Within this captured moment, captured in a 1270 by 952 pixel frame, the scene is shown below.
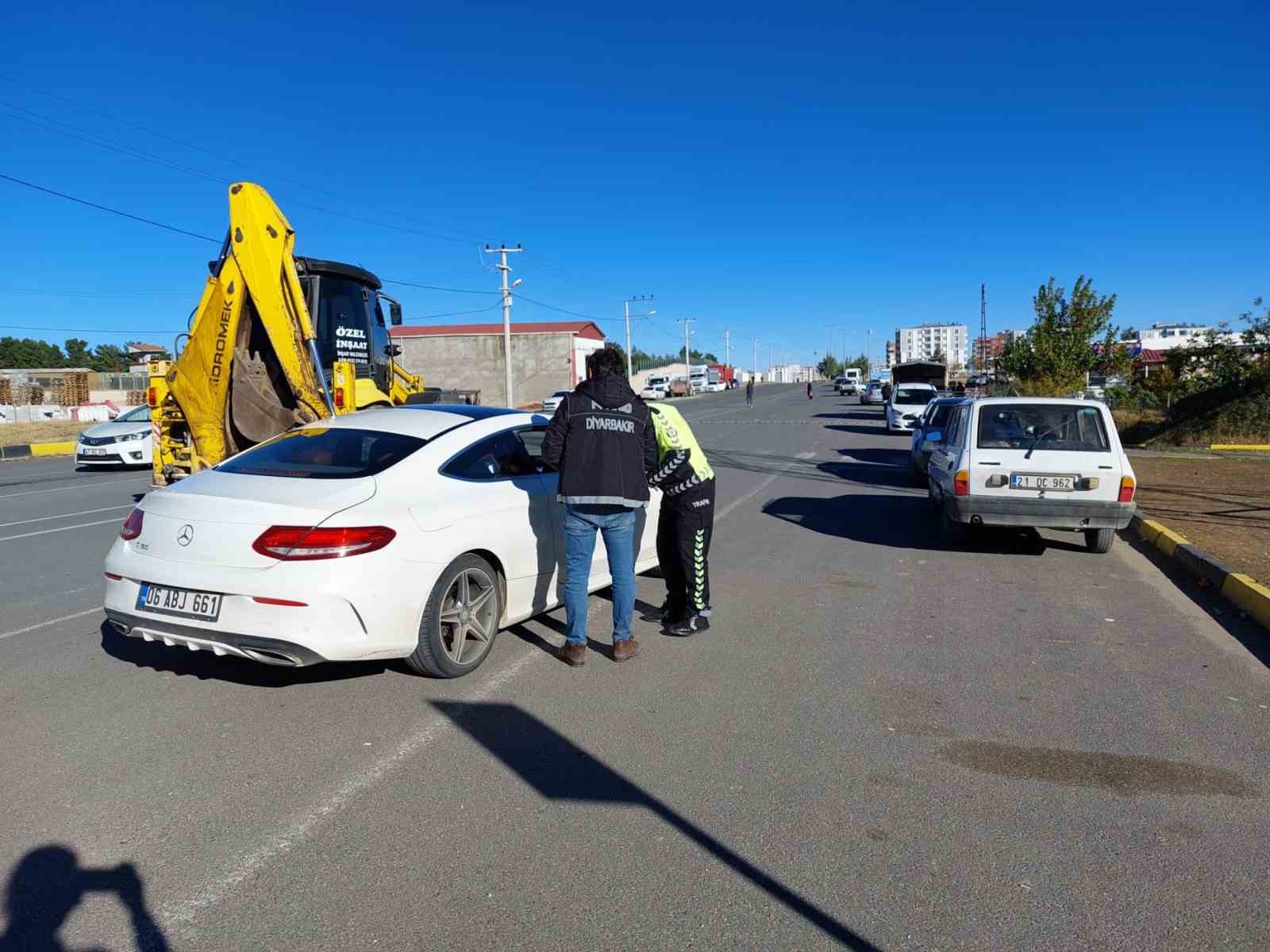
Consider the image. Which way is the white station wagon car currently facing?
away from the camera

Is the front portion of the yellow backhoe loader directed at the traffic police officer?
no

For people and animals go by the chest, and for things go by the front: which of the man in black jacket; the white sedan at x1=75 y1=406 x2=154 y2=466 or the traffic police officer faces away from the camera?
the man in black jacket

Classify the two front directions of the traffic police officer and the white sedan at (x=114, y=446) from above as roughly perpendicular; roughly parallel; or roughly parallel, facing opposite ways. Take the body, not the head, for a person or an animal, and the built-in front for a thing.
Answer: roughly perpendicular

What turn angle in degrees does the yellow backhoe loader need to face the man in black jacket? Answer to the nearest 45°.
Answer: approximately 135° to its right

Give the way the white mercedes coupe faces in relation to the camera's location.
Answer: facing away from the viewer and to the right of the viewer

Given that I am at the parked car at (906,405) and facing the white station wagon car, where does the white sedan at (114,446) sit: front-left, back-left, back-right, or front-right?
front-right

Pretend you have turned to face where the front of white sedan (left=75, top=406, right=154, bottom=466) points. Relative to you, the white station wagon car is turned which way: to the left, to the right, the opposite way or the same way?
the opposite way

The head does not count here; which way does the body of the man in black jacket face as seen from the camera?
away from the camera

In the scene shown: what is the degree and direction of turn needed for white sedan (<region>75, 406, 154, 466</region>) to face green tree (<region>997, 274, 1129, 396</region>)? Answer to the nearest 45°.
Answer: approximately 135° to its left

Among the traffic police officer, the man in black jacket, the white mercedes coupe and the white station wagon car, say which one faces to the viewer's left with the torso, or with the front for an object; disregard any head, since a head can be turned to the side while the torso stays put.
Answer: the traffic police officer

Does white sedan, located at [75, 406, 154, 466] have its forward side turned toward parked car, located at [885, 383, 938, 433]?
no

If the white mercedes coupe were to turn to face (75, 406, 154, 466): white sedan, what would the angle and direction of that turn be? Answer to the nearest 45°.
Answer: approximately 45° to its left

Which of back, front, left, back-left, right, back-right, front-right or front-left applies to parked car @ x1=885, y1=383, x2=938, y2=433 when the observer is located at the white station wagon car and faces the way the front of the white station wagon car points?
front

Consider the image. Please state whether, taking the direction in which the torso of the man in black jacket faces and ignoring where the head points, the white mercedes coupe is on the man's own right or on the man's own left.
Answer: on the man's own left

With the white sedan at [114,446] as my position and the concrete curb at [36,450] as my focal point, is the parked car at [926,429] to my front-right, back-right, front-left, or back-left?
back-right

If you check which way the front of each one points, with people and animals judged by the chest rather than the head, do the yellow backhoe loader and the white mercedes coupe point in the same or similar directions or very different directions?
same or similar directions
